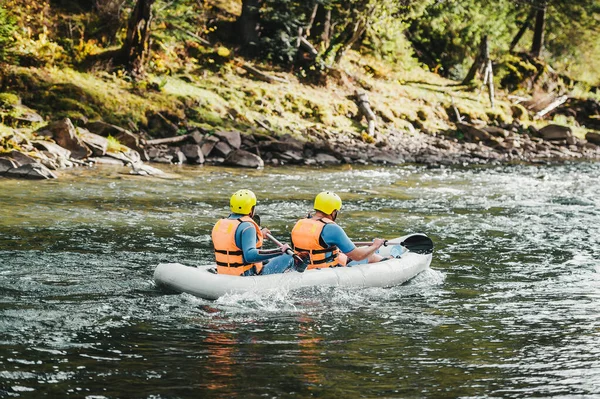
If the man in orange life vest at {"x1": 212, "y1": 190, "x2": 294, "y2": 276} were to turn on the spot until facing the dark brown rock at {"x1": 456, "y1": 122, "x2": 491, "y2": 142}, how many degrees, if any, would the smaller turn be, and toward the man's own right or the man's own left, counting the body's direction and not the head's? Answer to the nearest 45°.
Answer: approximately 45° to the man's own left

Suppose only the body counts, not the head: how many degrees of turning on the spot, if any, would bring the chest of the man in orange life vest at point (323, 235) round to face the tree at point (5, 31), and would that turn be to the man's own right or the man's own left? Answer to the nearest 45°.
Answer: approximately 90° to the man's own left

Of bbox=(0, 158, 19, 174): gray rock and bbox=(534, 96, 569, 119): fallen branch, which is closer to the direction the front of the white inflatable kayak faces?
the fallen branch

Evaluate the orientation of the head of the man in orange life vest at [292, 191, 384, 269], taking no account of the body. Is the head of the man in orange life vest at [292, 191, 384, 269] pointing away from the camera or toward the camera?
away from the camera

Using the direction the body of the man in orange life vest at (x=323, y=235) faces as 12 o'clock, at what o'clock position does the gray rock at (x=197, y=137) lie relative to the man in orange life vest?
The gray rock is roughly at 10 o'clock from the man in orange life vest.

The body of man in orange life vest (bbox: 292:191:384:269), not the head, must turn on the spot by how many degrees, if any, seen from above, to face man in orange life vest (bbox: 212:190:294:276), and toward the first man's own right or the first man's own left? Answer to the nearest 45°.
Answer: approximately 180°

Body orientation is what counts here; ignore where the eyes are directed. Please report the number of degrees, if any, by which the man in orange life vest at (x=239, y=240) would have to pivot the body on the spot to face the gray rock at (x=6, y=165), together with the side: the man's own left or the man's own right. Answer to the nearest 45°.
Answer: approximately 90° to the man's own left

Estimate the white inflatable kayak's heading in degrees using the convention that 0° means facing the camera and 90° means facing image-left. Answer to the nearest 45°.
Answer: approximately 270°

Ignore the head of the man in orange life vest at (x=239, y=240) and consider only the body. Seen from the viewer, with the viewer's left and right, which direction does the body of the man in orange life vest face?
facing away from the viewer and to the right of the viewer

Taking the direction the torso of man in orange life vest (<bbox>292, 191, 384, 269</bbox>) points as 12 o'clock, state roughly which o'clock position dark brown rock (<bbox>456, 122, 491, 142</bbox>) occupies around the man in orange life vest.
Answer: The dark brown rock is roughly at 11 o'clock from the man in orange life vest.

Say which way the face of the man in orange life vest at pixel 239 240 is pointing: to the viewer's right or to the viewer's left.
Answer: to the viewer's right

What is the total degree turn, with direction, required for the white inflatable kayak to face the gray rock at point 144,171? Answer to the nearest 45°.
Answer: approximately 90° to its left

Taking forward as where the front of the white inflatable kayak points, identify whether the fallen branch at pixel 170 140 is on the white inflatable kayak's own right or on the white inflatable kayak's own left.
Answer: on the white inflatable kayak's own left

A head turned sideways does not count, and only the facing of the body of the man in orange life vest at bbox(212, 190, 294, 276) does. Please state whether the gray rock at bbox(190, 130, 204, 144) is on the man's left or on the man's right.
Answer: on the man's left

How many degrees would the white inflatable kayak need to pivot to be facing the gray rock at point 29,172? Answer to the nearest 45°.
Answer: approximately 135° to its left

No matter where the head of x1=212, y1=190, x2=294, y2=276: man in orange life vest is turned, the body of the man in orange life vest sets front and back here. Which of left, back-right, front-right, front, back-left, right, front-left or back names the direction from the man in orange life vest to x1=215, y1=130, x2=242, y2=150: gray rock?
front-left

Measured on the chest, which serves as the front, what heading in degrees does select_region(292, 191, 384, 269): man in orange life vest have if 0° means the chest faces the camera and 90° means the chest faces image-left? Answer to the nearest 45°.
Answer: approximately 225°
